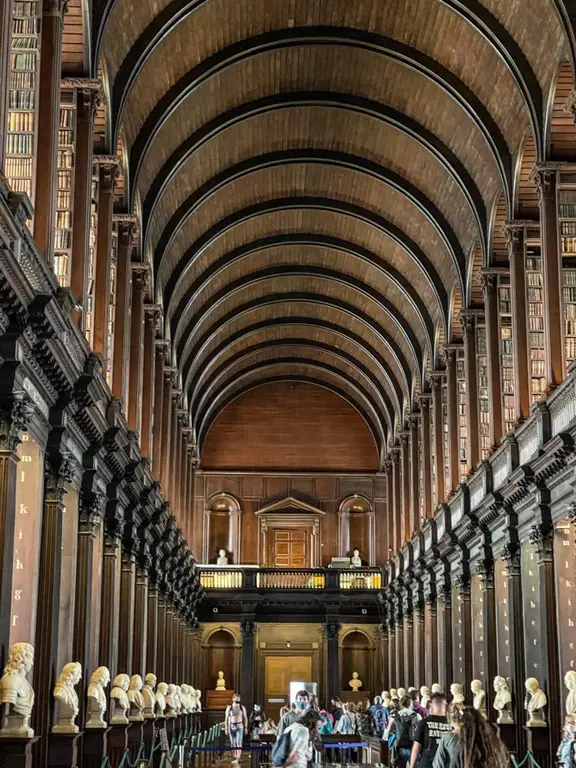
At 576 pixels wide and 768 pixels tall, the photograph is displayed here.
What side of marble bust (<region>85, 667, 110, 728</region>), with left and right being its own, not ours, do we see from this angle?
right

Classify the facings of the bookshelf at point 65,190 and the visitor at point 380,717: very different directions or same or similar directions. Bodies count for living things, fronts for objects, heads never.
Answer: very different directions

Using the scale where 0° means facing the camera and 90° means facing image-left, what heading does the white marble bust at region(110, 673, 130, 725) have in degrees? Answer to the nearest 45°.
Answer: approximately 270°

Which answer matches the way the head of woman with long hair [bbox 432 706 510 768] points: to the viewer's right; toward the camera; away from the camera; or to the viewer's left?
away from the camera

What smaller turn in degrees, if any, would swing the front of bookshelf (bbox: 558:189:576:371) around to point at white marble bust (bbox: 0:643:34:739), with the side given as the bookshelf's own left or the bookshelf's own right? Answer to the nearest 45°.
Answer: approximately 45° to the bookshelf's own right

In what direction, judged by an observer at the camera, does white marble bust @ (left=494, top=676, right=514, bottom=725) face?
facing to the left of the viewer

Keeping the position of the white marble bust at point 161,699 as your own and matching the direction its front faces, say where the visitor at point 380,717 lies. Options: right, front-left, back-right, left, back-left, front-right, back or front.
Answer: front-left

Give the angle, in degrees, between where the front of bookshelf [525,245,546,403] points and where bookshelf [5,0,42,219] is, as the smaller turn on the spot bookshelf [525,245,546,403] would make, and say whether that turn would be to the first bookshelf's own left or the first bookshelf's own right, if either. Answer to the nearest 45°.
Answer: approximately 45° to the first bookshelf's own right

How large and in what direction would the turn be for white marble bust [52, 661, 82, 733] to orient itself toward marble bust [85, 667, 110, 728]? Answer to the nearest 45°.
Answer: approximately 90° to its left

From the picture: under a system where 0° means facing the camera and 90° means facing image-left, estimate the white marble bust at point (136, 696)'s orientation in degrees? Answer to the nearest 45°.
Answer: approximately 270°

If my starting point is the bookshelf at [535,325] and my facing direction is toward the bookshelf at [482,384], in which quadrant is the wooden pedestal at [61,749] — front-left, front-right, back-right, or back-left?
back-left
